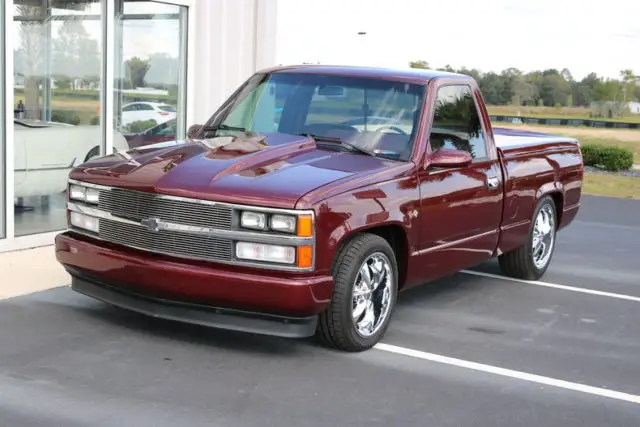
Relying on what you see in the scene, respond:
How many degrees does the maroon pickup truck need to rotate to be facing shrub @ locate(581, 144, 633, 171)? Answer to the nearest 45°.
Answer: approximately 180°

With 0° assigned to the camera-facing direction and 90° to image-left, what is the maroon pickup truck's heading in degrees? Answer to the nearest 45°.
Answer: approximately 45°
